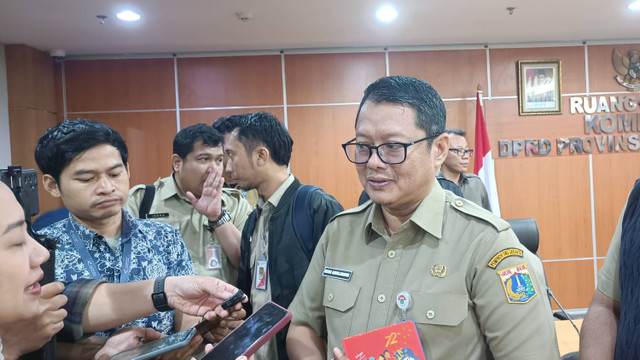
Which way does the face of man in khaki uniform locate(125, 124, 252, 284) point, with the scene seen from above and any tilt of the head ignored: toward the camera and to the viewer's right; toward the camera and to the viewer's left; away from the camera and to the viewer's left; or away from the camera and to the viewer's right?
toward the camera and to the viewer's right

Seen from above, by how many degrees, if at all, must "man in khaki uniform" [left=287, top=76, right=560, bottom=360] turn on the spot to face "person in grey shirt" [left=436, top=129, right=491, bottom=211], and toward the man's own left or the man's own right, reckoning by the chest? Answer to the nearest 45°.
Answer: approximately 135° to the man's own right

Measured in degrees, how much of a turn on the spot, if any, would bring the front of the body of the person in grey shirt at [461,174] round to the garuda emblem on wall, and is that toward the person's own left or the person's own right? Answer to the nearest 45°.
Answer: approximately 90° to the person's own left

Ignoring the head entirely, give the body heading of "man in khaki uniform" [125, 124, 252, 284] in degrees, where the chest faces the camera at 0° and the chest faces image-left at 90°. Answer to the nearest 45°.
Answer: approximately 315°

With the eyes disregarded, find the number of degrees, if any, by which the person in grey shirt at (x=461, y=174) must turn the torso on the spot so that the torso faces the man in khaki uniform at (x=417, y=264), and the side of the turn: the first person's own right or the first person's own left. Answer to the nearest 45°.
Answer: approximately 45° to the first person's own right

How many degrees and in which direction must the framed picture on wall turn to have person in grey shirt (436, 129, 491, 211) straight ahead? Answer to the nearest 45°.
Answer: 0° — it already faces them

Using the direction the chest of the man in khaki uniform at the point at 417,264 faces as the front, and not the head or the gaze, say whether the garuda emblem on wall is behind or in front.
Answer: behind

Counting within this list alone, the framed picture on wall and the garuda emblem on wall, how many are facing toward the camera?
2

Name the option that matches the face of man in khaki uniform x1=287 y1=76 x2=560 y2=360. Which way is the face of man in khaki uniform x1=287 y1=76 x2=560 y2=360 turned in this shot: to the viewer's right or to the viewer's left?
to the viewer's left
